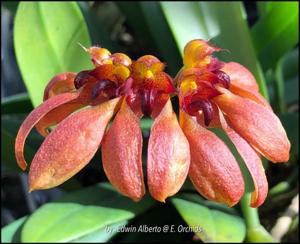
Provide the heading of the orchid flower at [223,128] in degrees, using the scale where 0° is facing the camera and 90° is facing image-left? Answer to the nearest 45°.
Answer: approximately 315°

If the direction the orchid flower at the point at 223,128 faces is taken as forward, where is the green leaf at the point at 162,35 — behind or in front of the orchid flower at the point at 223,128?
behind

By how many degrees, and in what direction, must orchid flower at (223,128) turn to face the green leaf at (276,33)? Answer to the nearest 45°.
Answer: approximately 135° to its left

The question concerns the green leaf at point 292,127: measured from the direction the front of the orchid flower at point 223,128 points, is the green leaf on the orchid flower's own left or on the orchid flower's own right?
on the orchid flower's own left
